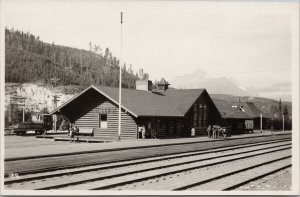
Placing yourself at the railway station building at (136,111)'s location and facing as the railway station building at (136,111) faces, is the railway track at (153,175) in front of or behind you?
in front

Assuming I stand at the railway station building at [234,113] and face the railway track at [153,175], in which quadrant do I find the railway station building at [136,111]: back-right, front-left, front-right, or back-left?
front-right

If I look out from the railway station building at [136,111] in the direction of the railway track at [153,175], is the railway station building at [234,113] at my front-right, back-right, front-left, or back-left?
back-left

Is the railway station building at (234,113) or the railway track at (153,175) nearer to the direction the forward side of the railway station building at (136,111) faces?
the railway track

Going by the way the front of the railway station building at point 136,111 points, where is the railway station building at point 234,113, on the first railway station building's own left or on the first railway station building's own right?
on the first railway station building's own left
